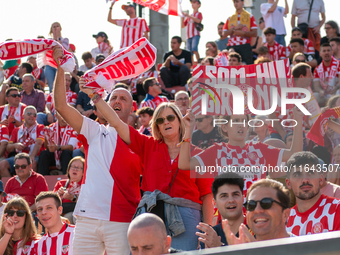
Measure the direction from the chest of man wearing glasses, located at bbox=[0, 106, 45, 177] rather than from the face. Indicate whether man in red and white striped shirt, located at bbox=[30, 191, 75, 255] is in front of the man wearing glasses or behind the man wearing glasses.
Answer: in front

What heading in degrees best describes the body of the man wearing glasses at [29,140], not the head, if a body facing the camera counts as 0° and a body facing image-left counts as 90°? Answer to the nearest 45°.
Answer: approximately 0°

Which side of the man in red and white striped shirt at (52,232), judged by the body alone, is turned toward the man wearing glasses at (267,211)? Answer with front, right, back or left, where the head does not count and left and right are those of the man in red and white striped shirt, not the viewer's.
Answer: left

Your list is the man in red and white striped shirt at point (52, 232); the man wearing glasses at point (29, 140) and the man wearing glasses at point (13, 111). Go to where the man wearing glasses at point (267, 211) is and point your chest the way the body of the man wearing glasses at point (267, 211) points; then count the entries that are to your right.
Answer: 3

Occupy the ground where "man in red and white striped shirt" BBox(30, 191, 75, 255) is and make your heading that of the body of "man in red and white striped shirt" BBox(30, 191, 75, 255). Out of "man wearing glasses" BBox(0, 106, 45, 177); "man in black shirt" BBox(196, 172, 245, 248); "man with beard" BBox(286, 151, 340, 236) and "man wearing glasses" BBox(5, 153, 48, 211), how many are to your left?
2

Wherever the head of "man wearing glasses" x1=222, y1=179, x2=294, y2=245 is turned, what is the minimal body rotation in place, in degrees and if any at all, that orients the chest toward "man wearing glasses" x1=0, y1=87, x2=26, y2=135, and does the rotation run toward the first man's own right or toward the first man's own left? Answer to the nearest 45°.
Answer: approximately 90° to the first man's own right

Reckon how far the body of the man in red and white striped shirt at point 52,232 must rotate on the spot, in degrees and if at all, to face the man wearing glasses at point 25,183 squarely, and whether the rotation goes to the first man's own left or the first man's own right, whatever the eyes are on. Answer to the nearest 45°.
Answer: approximately 135° to the first man's own right

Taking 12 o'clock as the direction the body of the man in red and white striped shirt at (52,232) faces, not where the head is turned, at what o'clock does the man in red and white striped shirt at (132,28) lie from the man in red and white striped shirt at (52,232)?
the man in red and white striped shirt at (132,28) is roughly at 5 o'clock from the man in red and white striped shirt at (52,232).

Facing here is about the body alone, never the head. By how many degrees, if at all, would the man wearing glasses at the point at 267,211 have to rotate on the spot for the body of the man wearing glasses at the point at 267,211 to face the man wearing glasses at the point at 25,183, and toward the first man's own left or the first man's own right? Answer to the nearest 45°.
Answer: approximately 90° to the first man's own right

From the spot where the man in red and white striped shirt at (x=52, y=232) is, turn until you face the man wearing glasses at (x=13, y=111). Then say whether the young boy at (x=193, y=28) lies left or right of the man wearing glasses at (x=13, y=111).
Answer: right

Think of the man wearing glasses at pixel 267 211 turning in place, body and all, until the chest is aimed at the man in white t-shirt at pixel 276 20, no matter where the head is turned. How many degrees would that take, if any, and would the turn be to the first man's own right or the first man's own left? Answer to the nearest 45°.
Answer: approximately 135° to the first man's own right

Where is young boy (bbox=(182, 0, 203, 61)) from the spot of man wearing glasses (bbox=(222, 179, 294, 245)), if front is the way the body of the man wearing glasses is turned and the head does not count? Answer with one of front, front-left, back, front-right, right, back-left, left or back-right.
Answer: back-right
